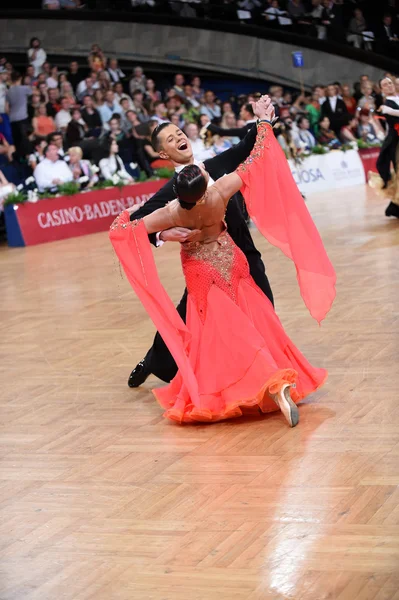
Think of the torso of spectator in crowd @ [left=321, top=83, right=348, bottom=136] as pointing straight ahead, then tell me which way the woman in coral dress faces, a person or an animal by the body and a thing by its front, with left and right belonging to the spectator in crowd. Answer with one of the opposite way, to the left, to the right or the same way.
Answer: the opposite way

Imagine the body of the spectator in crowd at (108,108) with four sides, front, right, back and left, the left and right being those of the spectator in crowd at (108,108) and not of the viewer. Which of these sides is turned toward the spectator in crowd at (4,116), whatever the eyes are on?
right

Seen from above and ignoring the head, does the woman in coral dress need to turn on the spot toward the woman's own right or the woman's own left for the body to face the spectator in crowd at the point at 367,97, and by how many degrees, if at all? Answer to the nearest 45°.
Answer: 0° — they already face them

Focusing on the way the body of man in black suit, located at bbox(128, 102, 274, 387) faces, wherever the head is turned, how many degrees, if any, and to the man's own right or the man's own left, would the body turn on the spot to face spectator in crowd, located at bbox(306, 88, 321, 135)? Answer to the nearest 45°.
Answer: approximately 180°

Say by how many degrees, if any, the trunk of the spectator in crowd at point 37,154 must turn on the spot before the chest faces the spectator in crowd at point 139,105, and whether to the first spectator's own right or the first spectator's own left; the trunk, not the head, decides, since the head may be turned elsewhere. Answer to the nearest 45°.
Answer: approximately 90° to the first spectator's own left

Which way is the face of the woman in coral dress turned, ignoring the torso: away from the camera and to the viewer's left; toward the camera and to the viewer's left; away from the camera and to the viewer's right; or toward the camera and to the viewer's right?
away from the camera and to the viewer's left

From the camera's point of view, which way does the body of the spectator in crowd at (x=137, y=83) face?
toward the camera

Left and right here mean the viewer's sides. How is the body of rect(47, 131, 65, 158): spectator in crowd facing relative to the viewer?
facing the viewer and to the right of the viewer

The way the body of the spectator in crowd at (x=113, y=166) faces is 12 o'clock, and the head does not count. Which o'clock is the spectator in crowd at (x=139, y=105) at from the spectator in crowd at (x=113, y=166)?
the spectator in crowd at (x=139, y=105) is roughly at 8 o'clock from the spectator in crowd at (x=113, y=166).
